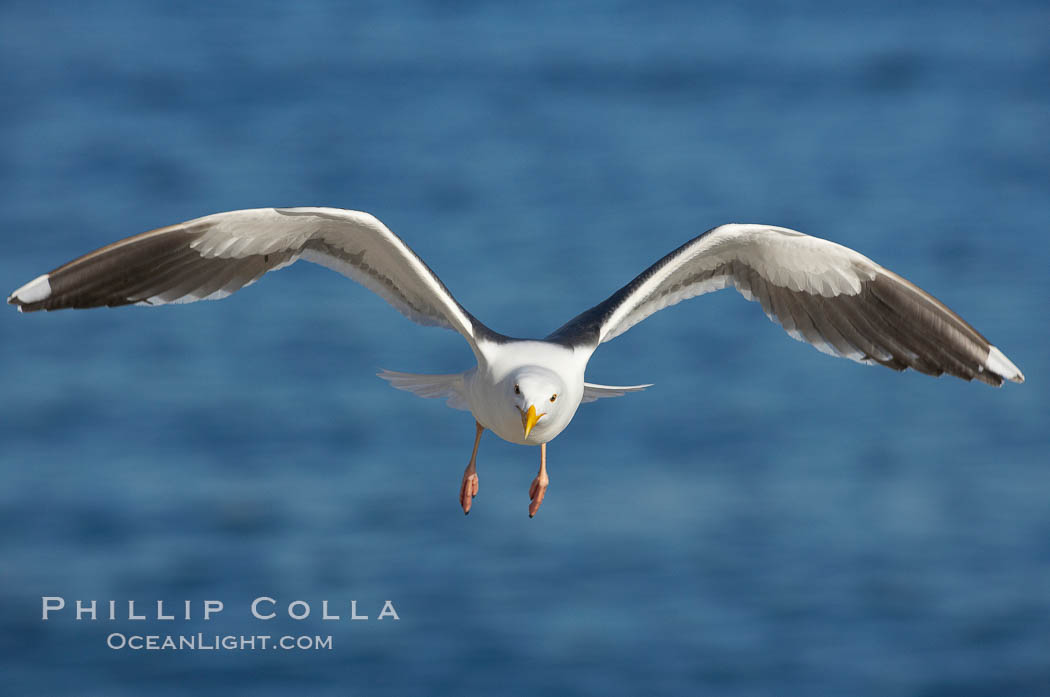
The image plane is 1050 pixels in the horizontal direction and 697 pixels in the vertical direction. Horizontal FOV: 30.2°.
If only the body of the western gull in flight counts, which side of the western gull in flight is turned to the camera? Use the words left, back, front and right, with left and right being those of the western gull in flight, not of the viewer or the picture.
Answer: front
